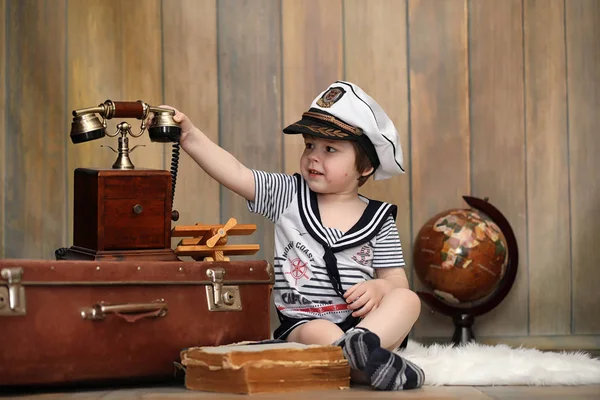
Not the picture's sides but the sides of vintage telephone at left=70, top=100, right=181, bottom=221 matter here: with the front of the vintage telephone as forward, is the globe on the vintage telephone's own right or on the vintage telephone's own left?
on the vintage telephone's own left

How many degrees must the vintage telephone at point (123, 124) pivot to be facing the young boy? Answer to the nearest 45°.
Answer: approximately 90° to its left

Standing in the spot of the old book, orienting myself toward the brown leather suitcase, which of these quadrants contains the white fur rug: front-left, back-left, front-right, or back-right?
back-right

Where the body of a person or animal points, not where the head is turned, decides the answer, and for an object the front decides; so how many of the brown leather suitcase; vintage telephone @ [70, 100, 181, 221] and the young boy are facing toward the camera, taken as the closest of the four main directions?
3

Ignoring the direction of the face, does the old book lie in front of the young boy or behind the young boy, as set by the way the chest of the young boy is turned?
in front

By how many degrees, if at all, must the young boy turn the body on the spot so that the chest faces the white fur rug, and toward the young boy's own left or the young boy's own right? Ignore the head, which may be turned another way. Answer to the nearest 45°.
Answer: approximately 45° to the young boy's own left

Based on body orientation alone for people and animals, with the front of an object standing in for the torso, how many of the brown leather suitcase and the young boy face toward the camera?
2

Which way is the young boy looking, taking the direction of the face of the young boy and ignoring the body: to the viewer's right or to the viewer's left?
to the viewer's left

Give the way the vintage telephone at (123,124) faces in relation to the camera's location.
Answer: facing the viewer

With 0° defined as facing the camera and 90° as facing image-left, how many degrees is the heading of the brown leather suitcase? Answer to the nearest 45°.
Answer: approximately 0°

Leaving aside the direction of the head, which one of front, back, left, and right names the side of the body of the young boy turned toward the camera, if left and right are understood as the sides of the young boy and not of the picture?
front

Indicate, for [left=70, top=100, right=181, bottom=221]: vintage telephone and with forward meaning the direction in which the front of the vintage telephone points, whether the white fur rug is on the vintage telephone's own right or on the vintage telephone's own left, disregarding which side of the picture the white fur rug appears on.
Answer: on the vintage telephone's own left
